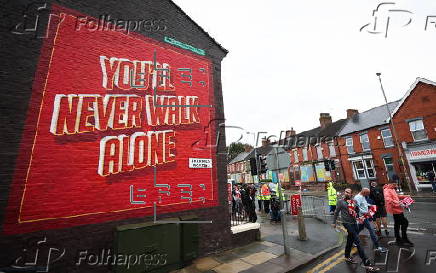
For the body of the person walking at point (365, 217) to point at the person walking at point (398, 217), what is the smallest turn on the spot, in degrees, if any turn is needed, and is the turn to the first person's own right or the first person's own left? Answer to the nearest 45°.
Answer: approximately 45° to the first person's own left

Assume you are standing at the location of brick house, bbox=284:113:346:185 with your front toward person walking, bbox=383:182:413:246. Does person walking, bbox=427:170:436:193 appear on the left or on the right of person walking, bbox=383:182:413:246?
left

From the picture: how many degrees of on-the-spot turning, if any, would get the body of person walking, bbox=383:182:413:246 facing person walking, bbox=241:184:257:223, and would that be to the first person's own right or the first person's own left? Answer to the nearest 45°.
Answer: approximately 180°

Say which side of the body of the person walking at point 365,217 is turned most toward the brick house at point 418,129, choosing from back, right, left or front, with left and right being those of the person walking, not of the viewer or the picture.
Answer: left

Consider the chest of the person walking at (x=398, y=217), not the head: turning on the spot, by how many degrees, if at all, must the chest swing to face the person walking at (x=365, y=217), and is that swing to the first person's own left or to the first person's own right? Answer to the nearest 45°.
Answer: approximately 135° to the first person's own right
